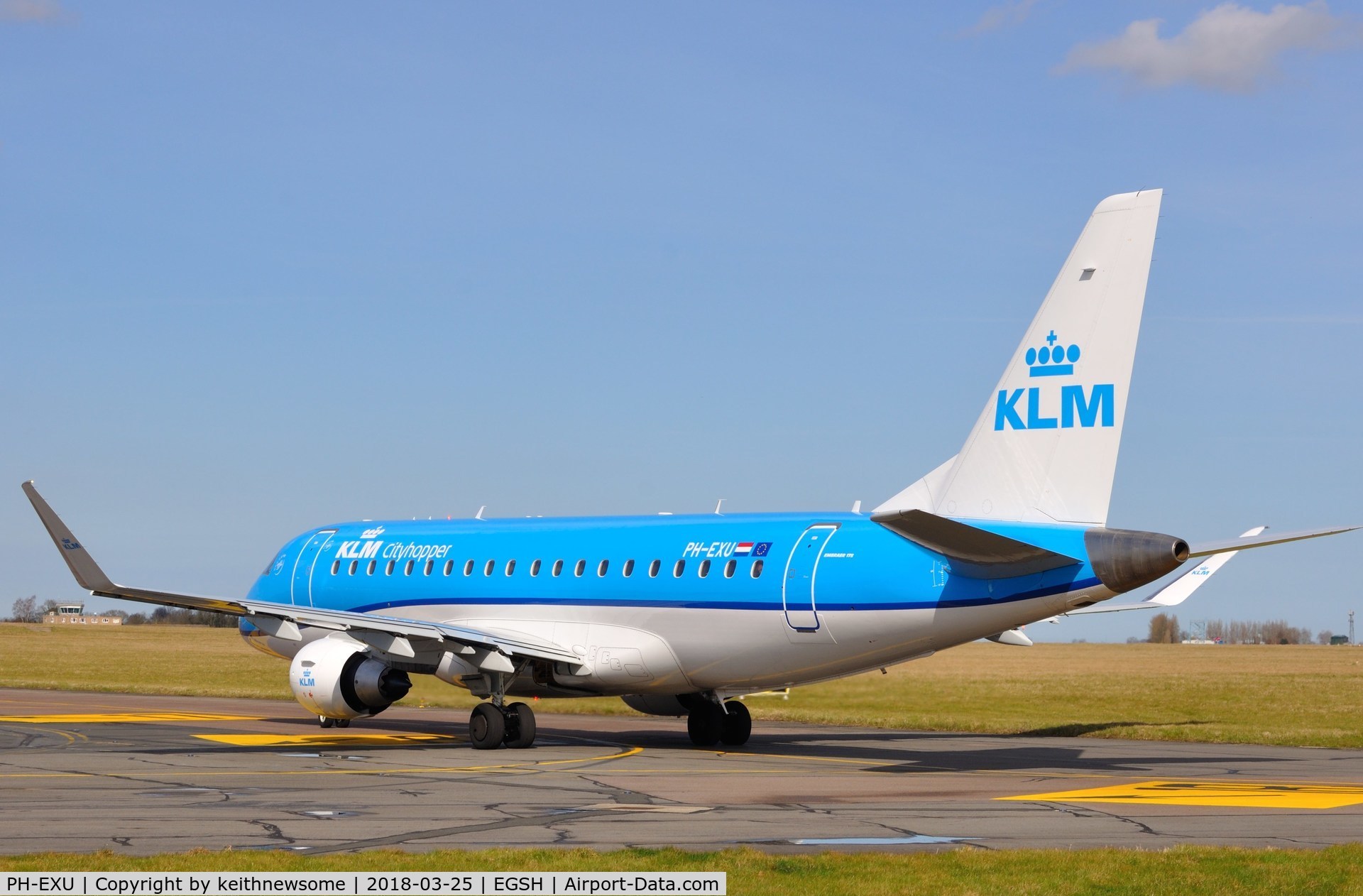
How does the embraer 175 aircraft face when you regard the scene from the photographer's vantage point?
facing away from the viewer and to the left of the viewer
